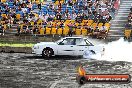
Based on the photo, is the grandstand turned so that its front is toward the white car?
yes

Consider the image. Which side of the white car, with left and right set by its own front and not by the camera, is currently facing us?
left

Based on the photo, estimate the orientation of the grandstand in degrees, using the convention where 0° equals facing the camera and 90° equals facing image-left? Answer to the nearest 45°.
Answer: approximately 0°

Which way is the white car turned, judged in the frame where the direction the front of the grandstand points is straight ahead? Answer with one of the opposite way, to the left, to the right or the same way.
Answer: to the right

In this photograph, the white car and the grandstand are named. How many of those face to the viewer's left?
1

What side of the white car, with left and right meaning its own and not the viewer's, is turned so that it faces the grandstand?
right
